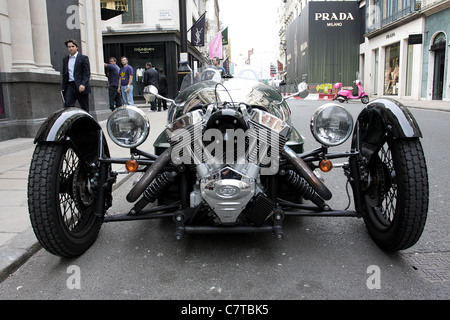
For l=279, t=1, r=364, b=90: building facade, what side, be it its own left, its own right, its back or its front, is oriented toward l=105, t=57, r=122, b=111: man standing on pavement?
front

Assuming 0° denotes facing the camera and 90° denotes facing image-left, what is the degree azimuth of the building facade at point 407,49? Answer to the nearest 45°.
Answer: approximately 45°

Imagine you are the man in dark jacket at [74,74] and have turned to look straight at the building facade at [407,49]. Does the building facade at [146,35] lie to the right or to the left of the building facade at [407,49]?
left

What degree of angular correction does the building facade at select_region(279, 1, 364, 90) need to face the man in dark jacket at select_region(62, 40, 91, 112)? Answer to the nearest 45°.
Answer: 0° — it already faces them

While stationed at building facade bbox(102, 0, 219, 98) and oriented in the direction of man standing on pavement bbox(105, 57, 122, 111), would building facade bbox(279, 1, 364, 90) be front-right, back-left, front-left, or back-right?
back-left

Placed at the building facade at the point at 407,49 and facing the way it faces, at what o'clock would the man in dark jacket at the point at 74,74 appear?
The man in dark jacket is roughly at 11 o'clock from the building facade.

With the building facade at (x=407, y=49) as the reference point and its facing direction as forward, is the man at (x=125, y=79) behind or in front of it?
in front

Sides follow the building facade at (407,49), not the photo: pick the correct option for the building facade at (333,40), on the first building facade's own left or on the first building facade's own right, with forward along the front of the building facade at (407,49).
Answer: on the first building facade's own right

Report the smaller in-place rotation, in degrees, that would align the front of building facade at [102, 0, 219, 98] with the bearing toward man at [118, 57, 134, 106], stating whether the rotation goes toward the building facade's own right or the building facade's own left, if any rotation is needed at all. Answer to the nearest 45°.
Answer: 0° — it already faces them
